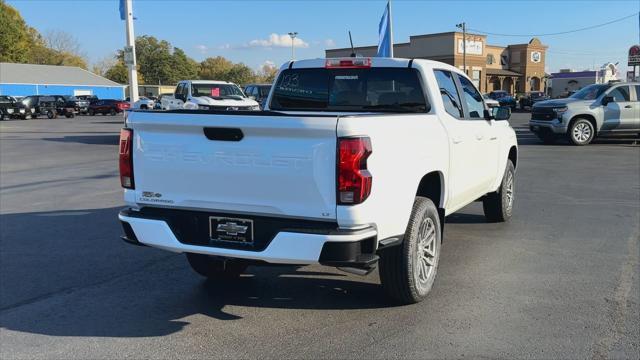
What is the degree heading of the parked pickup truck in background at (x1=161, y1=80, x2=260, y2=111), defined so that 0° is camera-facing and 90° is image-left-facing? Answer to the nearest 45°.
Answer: approximately 315°

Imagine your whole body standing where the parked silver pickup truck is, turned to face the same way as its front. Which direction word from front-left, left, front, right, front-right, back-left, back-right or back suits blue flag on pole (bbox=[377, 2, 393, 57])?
front-right

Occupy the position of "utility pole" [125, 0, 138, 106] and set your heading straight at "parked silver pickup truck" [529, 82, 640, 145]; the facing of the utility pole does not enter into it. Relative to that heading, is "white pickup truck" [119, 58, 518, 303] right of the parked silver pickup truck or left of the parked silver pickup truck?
right

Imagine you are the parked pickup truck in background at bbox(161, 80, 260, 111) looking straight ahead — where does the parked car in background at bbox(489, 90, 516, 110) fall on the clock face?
the parked car in background at bbox(489, 90, 516, 110) is roughly at 9 o'clock from the parked pickup truck in background at bbox(161, 80, 260, 111).

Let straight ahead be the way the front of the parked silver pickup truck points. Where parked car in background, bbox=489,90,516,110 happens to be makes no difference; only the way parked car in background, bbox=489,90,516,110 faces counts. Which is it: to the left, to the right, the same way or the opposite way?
to the left

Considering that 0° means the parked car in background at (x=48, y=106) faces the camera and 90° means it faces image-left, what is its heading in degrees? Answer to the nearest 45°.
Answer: approximately 45°

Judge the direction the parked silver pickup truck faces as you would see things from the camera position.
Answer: facing the viewer and to the left of the viewer

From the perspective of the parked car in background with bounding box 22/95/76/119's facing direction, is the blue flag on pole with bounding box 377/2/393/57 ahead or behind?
ahead

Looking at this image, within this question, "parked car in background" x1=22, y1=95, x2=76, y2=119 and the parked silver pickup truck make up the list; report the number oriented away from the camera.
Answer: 0

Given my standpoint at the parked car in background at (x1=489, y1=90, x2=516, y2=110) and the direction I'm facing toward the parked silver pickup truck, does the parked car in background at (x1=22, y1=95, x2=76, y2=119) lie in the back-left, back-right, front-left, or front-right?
front-right
